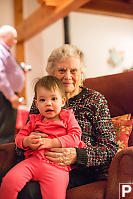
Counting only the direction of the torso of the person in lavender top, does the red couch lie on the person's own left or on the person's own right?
on the person's own right

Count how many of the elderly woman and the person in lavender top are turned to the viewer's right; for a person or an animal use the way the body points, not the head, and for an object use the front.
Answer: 1

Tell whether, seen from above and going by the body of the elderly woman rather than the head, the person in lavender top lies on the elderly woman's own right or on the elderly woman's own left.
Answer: on the elderly woman's own right

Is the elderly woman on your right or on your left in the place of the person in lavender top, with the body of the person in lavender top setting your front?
on your right

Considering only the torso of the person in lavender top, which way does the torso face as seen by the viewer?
to the viewer's right
